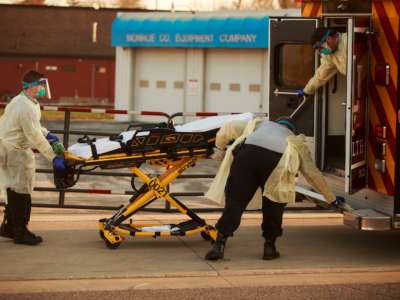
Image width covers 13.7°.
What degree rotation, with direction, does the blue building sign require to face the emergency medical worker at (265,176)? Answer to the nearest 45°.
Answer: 0° — it already faces them

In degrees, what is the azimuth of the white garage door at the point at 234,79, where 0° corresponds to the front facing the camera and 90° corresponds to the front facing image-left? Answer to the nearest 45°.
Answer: approximately 0°

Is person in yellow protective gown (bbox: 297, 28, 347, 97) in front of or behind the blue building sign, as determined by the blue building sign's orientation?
in front

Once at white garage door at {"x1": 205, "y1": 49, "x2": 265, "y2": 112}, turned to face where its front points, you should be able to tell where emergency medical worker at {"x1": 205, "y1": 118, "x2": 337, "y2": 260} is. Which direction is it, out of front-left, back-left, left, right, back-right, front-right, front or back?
front

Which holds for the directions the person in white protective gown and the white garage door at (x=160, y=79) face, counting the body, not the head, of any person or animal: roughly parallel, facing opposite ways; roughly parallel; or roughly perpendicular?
roughly perpendicular

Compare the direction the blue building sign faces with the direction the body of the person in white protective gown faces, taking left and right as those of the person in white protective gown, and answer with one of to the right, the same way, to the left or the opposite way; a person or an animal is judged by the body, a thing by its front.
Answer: to the right

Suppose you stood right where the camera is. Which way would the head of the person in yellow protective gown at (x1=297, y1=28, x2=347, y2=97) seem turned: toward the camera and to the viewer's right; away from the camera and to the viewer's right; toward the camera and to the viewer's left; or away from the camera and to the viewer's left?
toward the camera and to the viewer's left

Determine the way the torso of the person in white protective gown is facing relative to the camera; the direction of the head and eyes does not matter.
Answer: to the viewer's right

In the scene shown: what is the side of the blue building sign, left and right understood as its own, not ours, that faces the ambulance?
front

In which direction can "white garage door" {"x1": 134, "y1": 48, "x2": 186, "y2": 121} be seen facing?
toward the camera

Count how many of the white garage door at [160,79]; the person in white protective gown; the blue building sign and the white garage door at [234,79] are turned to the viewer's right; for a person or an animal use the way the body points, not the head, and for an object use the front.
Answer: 1

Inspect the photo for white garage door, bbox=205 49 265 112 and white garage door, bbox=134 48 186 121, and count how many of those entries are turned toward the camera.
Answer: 2
